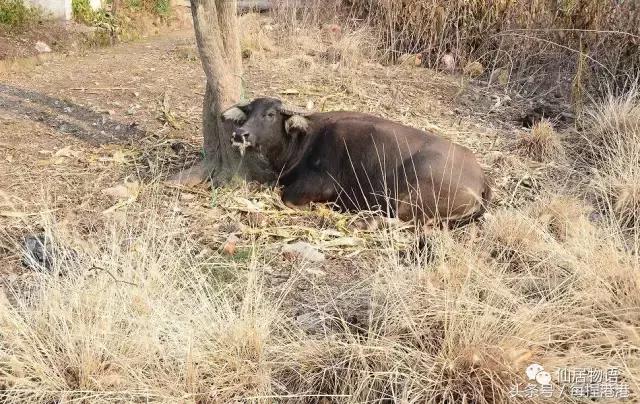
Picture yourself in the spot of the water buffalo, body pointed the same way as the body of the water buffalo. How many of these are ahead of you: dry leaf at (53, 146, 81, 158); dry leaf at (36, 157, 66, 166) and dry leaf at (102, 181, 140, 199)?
3

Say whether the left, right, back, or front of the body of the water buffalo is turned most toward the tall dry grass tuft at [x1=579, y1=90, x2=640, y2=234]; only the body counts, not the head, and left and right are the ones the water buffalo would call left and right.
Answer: back

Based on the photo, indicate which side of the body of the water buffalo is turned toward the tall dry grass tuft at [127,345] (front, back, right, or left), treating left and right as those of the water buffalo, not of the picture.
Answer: left

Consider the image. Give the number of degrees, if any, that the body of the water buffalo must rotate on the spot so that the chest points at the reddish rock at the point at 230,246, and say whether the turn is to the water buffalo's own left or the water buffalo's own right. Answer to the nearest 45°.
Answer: approximately 45° to the water buffalo's own left

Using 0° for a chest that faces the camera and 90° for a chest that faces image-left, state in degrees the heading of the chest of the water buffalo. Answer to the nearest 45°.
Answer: approximately 90°

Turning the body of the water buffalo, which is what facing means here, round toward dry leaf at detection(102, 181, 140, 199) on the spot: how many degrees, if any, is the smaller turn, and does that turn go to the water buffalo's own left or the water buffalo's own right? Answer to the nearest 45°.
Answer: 0° — it already faces it

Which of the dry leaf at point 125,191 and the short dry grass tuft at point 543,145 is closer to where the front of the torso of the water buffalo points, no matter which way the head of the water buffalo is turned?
the dry leaf

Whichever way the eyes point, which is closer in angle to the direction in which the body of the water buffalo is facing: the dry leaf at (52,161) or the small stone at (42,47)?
the dry leaf

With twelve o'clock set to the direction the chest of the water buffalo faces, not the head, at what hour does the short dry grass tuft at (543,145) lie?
The short dry grass tuft is roughly at 5 o'clock from the water buffalo.

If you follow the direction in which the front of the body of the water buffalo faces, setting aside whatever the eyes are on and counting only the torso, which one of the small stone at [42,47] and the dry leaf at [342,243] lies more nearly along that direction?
the small stone

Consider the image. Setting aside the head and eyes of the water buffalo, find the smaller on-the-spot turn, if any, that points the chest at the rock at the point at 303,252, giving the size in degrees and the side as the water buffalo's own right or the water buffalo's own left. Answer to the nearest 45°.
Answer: approximately 90° to the water buffalo's own left

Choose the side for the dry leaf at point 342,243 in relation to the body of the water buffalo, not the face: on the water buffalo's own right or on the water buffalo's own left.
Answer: on the water buffalo's own left

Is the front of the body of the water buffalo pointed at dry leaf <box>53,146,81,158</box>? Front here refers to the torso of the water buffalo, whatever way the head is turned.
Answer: yes
